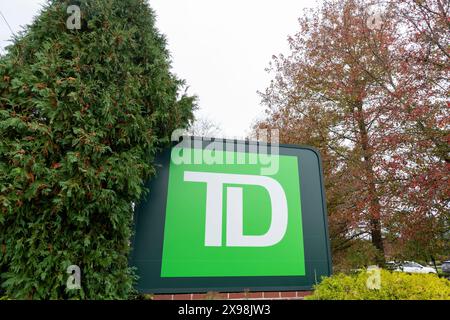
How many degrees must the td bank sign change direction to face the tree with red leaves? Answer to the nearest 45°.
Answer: approximately 135° to its left

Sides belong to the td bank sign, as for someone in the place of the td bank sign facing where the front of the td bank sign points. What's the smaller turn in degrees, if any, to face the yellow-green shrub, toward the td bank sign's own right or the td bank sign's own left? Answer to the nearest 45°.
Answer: approximately 90° to the td bank sign's own left

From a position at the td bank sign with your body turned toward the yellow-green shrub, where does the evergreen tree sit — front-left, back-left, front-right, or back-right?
back-right

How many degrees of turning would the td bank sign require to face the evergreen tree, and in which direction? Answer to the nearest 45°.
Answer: approximately 45° to its right

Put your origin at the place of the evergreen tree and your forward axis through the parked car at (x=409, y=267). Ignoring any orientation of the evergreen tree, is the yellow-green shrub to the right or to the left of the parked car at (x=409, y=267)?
right

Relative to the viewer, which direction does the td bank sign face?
toward the camera
